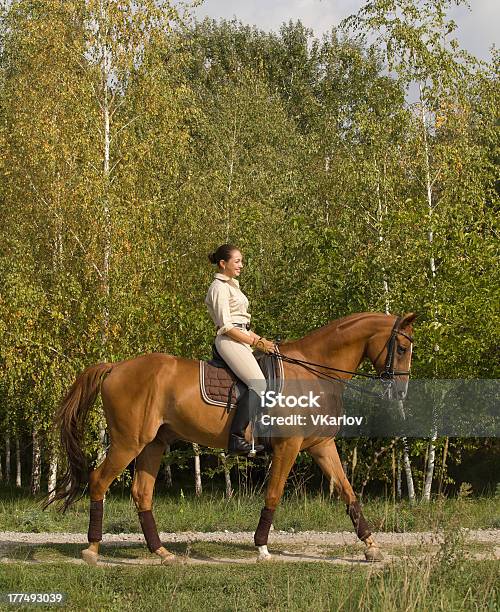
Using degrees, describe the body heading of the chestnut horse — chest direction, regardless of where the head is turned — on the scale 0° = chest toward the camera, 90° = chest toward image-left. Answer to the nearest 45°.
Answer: approximately 270°

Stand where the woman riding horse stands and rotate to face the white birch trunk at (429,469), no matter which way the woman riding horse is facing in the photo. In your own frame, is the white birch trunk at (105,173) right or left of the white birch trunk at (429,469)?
left

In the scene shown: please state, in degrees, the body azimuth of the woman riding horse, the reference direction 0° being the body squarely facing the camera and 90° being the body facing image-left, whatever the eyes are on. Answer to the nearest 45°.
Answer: approximately 270°
